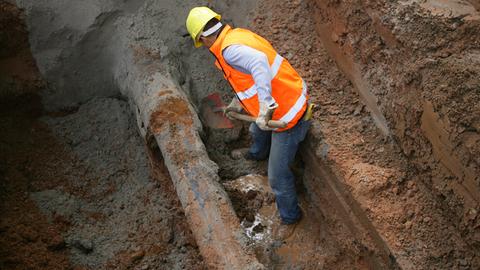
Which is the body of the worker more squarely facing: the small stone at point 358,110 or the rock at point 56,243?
the rock

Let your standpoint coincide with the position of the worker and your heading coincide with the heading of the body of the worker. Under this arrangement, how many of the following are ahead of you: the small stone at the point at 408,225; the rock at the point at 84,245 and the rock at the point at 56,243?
2

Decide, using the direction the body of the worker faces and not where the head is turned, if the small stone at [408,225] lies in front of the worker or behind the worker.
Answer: behind

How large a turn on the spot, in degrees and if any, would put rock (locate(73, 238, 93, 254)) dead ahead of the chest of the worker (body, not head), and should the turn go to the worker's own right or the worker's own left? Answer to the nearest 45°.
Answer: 0° — they already face it

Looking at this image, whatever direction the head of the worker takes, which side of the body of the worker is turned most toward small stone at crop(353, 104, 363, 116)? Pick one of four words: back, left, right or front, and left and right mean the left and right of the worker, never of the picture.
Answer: back

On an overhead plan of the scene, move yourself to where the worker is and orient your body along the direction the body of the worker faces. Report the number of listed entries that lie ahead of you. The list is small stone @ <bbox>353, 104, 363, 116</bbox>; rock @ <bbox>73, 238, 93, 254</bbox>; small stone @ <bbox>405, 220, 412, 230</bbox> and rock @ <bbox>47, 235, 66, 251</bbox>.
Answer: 2

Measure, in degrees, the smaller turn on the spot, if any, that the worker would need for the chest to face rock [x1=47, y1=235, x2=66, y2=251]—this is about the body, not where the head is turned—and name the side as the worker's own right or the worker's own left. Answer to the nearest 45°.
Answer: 0° — they already face it

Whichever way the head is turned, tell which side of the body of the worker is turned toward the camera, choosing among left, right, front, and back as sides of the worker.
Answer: left

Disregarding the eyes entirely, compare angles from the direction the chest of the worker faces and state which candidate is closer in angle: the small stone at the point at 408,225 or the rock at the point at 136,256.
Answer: the rock
